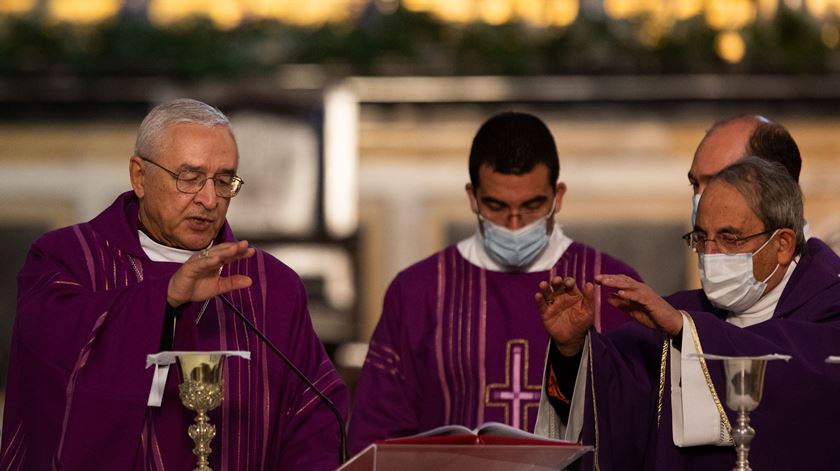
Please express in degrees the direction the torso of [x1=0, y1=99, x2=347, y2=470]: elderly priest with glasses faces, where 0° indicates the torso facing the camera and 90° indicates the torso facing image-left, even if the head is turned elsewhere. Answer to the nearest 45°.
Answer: approximately 315°

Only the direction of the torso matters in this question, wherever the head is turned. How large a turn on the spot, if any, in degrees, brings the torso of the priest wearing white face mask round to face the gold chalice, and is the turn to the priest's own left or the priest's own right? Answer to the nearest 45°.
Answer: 0° — they already face it

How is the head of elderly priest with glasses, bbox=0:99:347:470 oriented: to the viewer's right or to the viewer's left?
to the viewer's right

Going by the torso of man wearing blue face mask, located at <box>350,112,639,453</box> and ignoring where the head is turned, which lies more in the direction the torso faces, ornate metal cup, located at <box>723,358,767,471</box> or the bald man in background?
the ornate metal cup

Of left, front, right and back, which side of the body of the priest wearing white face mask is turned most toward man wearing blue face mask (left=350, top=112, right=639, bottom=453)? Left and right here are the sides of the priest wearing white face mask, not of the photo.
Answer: right

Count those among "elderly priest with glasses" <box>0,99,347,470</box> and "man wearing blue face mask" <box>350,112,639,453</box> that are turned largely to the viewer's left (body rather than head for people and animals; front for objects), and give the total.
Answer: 0

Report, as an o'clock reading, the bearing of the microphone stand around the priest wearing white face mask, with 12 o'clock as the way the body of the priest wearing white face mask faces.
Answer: The microphone stand is roughly at 1 o'clock from the priest wearing white face mask.

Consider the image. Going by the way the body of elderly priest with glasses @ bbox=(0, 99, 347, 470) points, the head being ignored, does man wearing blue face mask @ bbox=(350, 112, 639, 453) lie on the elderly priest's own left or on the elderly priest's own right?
on the elderly priest's own left

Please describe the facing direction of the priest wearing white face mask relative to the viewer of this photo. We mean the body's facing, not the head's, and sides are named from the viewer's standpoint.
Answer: facing the viewer and to the left of the viewer

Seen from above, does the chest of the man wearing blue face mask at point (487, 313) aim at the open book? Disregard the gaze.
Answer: yes
